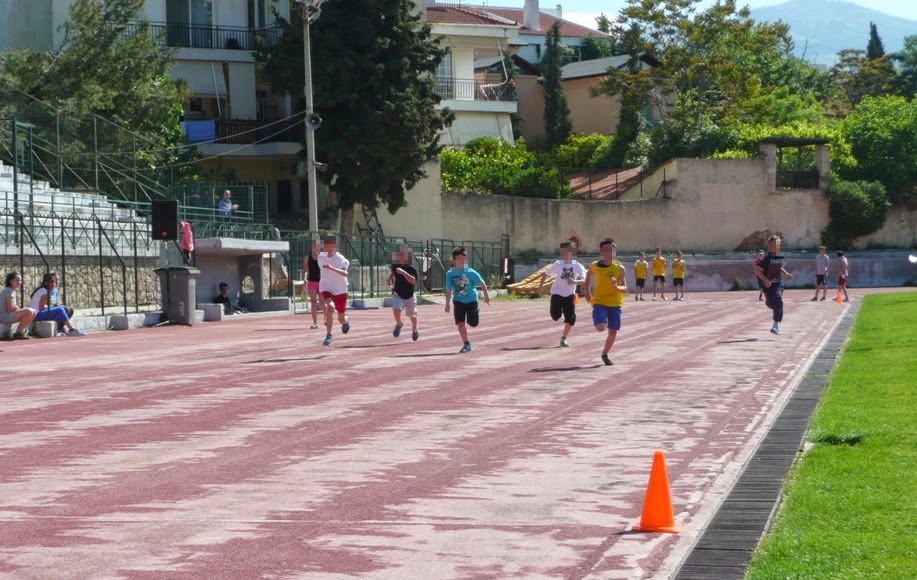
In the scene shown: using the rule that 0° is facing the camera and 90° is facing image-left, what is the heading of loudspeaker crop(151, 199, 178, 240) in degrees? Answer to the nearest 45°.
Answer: approximately 0°

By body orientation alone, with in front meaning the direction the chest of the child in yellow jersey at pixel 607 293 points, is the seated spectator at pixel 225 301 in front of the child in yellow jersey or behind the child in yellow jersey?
behind

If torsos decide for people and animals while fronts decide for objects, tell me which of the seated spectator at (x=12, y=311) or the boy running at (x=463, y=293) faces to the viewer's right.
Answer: the seated spectator

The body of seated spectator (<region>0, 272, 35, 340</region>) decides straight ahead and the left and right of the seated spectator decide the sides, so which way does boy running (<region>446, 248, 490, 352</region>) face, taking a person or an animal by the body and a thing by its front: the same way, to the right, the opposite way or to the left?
to the right

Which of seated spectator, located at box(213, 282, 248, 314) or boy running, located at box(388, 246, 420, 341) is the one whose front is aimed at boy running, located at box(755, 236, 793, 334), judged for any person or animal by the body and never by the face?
the seated spectator

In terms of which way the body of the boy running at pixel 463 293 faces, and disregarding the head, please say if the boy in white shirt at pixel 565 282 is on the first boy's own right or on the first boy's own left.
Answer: on the first boy's own left

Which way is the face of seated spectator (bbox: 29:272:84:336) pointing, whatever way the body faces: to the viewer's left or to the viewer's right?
to the viewer's right

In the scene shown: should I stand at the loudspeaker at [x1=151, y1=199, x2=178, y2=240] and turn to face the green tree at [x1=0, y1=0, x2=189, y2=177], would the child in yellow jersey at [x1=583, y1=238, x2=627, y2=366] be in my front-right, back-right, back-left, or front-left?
back-right

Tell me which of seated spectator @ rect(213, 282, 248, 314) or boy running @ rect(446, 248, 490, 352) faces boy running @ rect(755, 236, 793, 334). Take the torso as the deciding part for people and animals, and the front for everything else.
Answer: the seated spectator

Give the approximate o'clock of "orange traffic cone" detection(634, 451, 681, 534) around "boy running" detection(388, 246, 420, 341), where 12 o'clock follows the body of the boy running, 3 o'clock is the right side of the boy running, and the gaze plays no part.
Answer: The orange traffic cone is roughly at 12 o'clock from the boy running.

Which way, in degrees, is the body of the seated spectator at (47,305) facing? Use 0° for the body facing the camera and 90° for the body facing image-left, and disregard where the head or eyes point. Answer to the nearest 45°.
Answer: approximately 270°

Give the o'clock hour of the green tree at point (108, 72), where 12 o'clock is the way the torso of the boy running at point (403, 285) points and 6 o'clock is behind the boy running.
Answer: The green tree is roughly at 5 o'clock from the boy running.

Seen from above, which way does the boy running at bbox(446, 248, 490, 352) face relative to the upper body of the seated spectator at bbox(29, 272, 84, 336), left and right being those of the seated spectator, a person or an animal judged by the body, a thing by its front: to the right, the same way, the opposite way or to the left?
to the right
